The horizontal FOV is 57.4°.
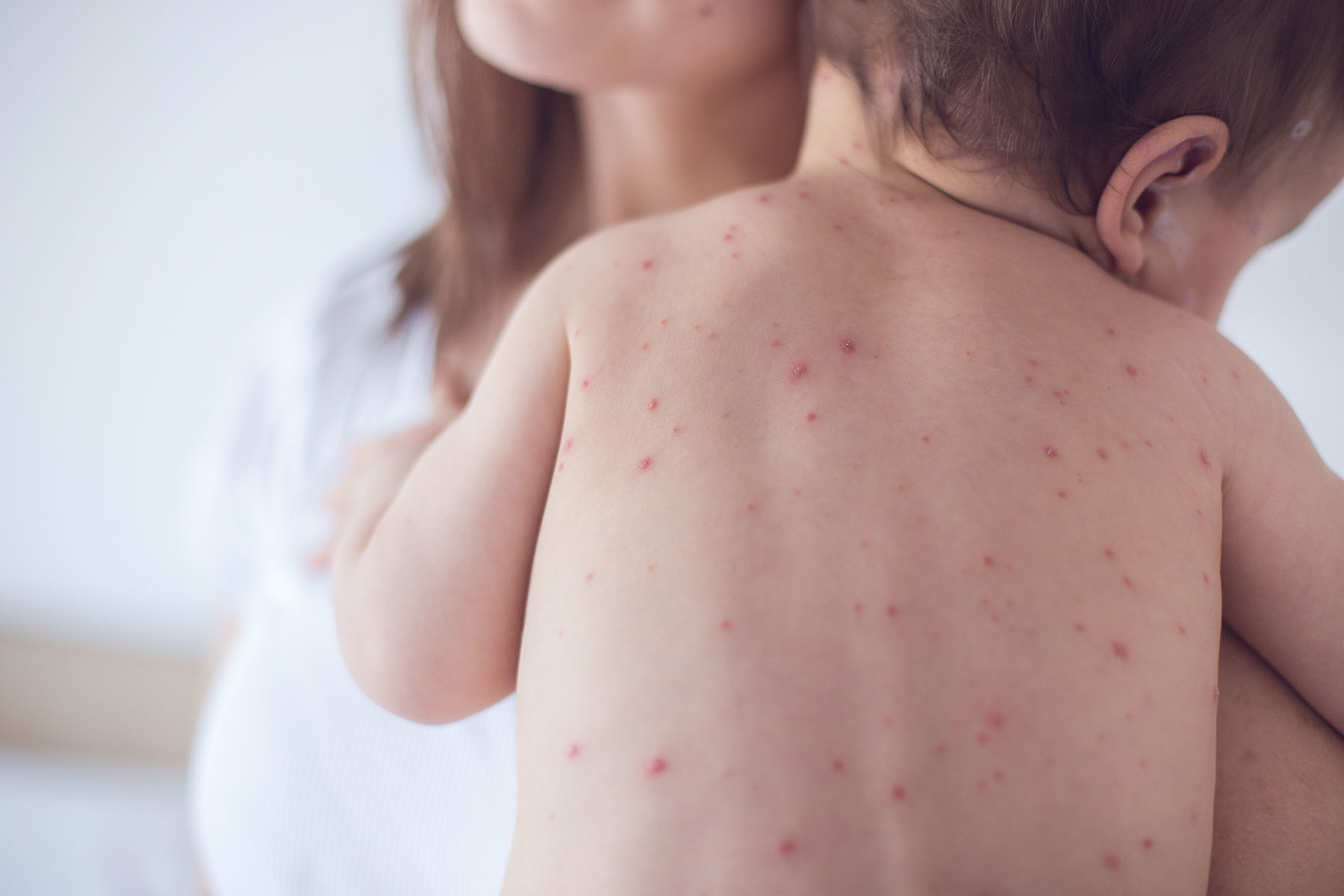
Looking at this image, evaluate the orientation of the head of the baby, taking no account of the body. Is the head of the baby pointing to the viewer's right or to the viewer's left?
to the viewer's right

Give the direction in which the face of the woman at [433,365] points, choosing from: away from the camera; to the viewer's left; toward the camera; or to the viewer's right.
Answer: toward the camera

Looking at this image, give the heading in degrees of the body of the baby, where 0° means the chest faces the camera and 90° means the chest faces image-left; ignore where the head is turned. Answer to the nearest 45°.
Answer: approximately 180°
